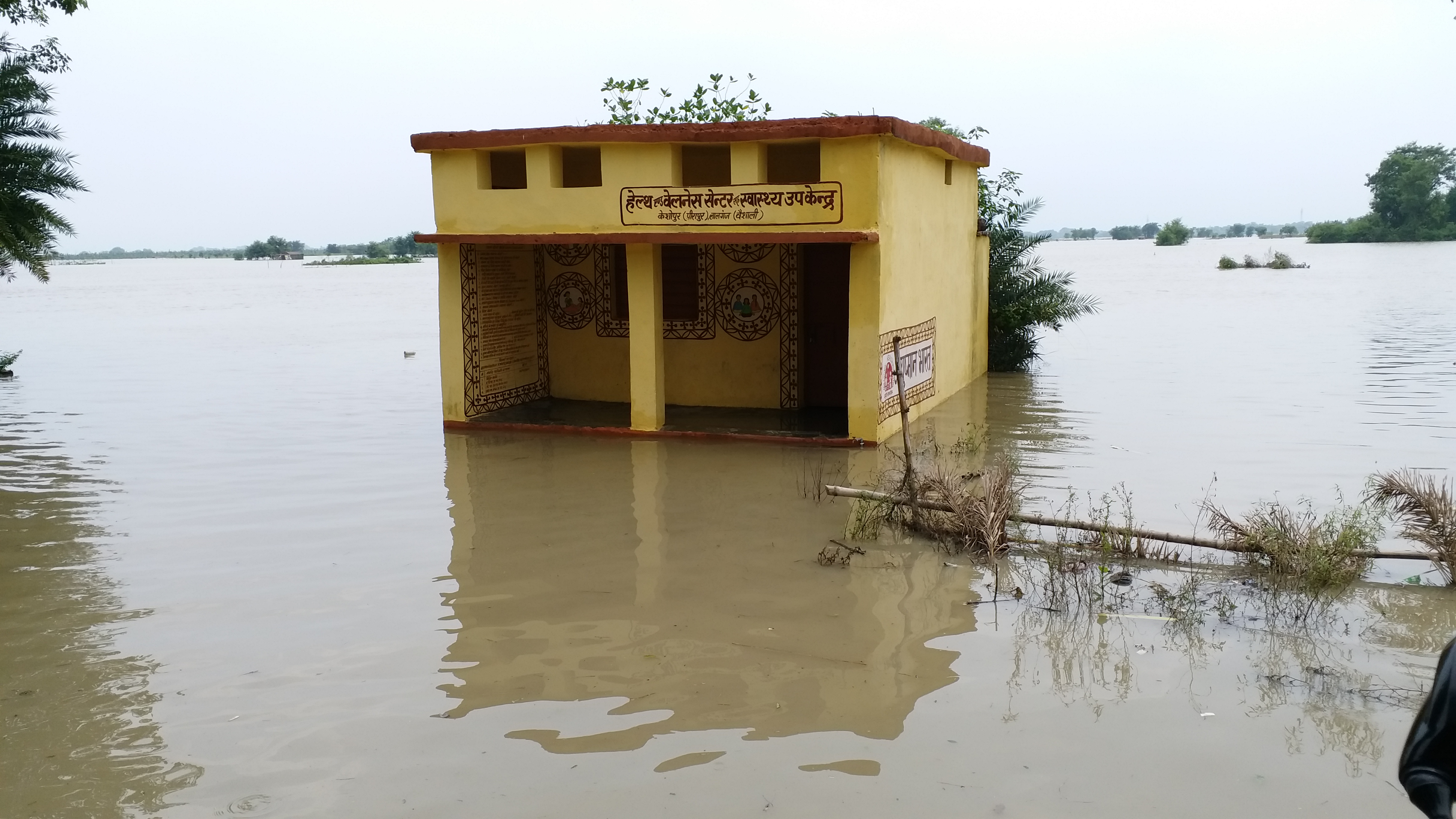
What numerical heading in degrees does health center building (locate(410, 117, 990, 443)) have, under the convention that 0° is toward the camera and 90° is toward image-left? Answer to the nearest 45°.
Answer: approximately 0°

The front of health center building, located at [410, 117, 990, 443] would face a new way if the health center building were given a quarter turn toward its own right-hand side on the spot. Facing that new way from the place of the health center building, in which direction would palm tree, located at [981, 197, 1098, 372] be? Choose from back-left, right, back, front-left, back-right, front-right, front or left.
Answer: back-right

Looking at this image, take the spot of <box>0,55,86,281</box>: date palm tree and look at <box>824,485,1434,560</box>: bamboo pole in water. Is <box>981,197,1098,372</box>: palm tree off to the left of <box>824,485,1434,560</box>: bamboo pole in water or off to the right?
left

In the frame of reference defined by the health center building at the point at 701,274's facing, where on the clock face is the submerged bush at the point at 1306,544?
The submerged bush is roughly at 11 o'clock from the health center building.

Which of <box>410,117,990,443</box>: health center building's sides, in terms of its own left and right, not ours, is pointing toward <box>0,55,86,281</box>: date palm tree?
right
